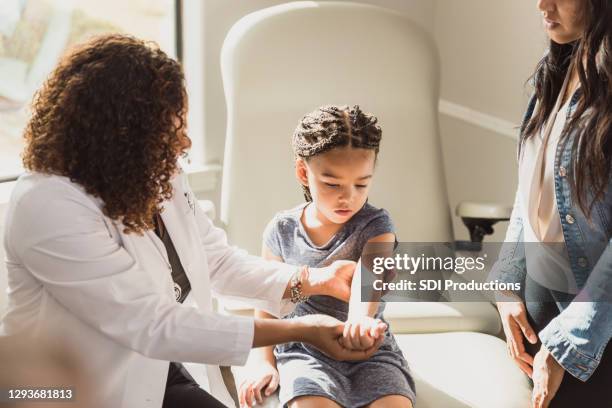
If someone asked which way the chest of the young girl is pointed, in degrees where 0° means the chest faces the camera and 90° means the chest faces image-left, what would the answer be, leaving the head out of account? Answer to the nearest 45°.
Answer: approximately 0°

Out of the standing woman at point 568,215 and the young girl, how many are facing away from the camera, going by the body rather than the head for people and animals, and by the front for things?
0

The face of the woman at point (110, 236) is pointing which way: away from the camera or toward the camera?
away from the camera

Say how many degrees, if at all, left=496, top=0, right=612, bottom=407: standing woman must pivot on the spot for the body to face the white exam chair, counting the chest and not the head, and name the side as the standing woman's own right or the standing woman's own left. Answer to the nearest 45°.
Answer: approximately 90° to the standing woman's own right

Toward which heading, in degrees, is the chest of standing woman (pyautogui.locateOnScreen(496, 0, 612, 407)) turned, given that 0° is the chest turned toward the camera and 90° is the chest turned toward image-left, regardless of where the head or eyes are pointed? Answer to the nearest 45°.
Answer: approximately 45°

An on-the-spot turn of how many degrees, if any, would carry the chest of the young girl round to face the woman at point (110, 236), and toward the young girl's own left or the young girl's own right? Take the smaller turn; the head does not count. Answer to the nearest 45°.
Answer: approximately 45° to the young girl's own right
